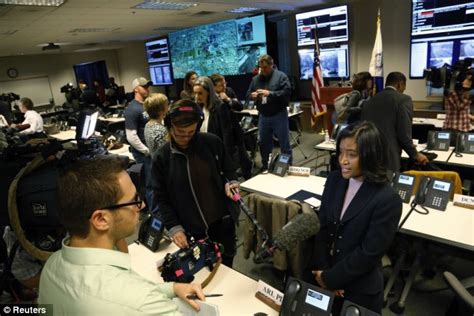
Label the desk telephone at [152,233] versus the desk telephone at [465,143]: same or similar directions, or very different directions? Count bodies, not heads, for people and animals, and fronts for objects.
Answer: same or similar directions

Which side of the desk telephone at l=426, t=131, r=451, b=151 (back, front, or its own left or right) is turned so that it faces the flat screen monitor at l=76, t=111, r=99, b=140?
right

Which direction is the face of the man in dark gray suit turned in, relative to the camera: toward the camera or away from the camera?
away from the camera

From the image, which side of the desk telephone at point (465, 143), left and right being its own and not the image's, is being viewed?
front

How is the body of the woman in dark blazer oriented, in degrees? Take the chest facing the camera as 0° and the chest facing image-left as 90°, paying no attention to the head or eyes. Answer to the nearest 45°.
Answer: approximately 45°

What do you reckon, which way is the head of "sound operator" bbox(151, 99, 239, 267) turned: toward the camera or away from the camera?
toward the camera

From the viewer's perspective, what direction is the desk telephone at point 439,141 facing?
toward the camera

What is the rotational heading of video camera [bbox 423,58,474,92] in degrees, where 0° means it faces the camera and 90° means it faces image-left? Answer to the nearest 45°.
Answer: approximately 90°

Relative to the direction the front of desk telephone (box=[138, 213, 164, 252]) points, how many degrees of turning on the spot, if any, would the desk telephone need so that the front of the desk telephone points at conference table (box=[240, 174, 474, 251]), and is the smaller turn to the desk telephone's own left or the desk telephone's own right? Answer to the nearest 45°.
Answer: approximately 135° to the desk telephone's own left

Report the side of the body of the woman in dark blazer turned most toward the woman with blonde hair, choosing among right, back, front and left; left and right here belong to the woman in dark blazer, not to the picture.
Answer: right

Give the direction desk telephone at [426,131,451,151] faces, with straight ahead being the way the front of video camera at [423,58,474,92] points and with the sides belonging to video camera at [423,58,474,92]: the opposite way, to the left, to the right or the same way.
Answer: to the left

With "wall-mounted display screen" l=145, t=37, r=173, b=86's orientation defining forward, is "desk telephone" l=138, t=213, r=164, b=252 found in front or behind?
in front

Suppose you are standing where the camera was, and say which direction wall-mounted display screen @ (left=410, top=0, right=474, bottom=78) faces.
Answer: facing the viewer and to the left of the viewer

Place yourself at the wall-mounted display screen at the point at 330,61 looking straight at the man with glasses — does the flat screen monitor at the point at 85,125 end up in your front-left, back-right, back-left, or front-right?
front-right
